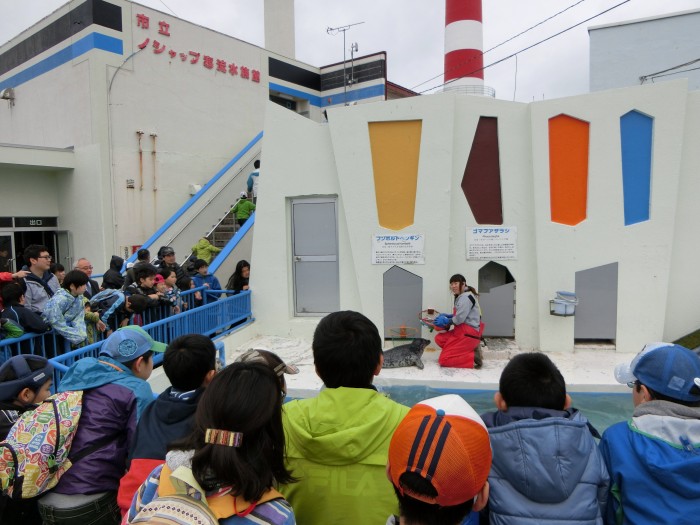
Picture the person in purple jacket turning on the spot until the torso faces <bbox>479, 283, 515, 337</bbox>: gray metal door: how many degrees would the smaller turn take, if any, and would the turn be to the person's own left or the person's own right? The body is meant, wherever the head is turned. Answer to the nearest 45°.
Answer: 0° — they already face it

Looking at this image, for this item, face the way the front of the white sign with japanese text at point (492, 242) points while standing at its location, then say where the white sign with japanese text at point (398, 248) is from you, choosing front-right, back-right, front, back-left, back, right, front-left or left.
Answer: right

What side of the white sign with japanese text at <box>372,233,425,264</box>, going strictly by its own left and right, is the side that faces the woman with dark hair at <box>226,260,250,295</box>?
right

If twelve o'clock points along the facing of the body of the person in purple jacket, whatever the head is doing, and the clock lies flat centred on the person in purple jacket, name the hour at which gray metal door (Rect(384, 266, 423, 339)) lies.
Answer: The gray metal door is roughly at 12 o'clock from the person in purple jacket.

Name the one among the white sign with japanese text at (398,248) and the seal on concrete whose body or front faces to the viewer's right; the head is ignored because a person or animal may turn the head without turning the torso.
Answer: the seal on concrete

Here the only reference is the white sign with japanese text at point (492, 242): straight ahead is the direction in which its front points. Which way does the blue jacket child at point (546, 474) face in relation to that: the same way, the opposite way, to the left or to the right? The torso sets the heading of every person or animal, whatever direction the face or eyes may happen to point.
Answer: the opposite way

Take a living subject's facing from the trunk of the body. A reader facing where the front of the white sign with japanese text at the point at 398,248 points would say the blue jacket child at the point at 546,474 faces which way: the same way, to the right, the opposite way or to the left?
the opposite way

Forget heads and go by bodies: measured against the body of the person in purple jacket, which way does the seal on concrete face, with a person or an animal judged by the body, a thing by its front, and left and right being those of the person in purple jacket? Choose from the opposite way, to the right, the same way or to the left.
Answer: to the right

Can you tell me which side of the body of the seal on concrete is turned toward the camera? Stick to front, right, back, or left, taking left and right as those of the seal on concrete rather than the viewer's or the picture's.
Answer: right

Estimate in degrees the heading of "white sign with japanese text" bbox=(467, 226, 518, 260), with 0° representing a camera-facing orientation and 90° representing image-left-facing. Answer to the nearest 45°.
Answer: approximately 0°

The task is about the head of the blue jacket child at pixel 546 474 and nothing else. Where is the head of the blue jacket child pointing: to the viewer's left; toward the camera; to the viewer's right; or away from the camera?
away from the camera

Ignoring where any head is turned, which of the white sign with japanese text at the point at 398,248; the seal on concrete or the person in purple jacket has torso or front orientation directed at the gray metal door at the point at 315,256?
the person in purple jacket

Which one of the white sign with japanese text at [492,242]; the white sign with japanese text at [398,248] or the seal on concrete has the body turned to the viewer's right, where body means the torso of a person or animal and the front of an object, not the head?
the seal on concrete

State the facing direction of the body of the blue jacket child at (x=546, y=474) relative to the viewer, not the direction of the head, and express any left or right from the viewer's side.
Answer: facing away from the viewer

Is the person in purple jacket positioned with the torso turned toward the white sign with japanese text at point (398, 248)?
yes

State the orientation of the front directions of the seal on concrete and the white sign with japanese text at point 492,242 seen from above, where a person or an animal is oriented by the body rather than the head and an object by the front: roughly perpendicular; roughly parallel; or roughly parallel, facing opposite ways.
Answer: roughly perpendicular

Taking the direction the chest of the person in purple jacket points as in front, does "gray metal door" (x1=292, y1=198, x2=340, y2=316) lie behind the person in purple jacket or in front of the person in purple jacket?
in front

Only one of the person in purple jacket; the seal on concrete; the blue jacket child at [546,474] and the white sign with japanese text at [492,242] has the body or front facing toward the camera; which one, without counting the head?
the white sign with japanese text

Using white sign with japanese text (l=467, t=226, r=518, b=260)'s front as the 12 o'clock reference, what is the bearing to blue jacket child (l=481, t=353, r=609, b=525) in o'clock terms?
The blue jacket child is roughly at 12 o'clock from the white sign with japanese text.
